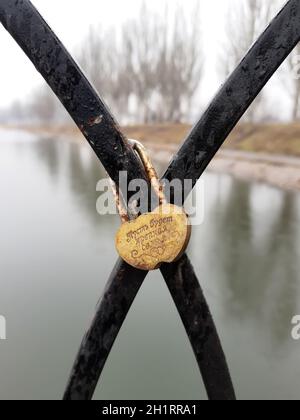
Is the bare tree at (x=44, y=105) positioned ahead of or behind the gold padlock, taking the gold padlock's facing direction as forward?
behind

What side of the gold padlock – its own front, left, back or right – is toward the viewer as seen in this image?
front
